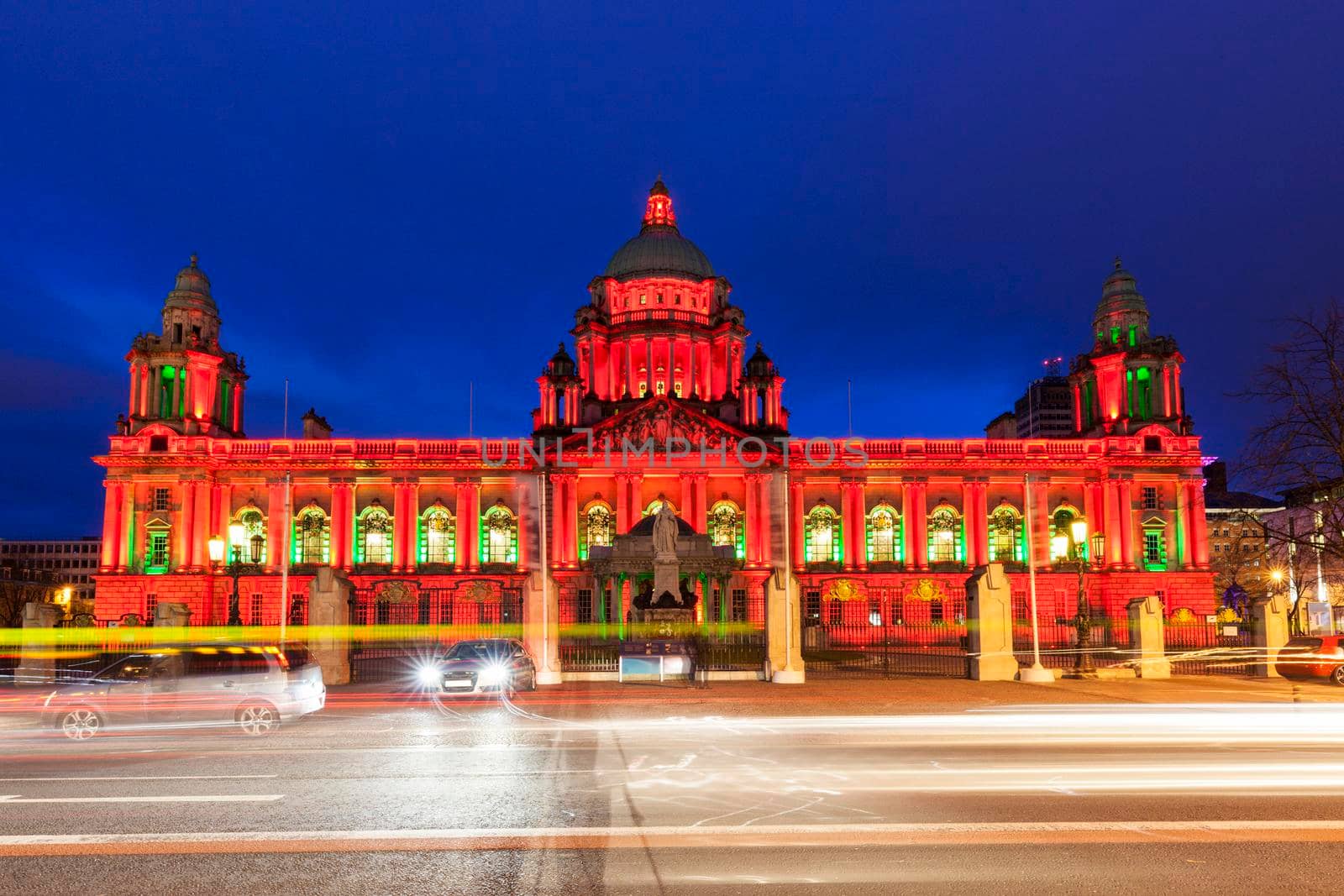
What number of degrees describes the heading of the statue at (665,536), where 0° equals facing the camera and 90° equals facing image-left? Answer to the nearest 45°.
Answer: approximately 0°

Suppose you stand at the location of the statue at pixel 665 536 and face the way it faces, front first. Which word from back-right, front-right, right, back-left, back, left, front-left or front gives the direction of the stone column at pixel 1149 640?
front-left

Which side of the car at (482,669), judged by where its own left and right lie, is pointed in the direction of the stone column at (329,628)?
right

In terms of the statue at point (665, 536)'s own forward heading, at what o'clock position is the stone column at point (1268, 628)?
The stone column is roughly at 10 o'clock from the statue.

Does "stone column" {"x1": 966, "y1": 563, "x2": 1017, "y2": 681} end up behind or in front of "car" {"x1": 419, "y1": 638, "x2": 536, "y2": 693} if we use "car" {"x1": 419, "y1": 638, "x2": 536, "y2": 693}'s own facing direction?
behind

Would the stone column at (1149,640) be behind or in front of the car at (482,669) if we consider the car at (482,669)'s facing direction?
behind

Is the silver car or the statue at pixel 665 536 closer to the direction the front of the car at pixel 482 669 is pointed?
the silver car

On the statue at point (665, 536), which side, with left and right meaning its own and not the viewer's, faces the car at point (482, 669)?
front
